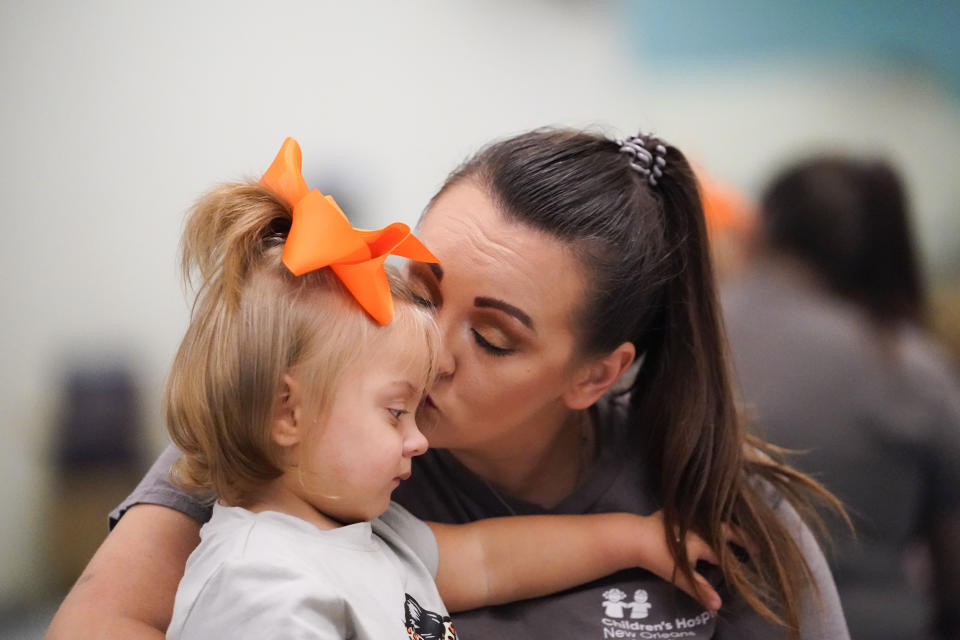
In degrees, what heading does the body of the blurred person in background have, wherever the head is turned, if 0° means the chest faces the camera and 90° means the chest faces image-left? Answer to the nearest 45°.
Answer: approximately 135°

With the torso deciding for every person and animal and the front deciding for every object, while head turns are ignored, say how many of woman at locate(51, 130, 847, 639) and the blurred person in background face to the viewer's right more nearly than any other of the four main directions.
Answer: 0

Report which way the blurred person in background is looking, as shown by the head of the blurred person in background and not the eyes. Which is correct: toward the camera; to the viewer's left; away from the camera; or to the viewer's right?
away from the camera

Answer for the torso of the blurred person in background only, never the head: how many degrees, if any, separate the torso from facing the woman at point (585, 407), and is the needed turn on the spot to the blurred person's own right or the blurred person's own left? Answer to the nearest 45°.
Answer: approximately 135° to the blurred person's own left

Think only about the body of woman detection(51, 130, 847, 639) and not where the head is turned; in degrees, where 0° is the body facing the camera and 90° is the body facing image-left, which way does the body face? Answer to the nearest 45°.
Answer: approximately 45°

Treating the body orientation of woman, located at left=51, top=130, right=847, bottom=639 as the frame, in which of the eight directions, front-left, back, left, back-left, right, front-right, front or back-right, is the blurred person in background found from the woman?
back
